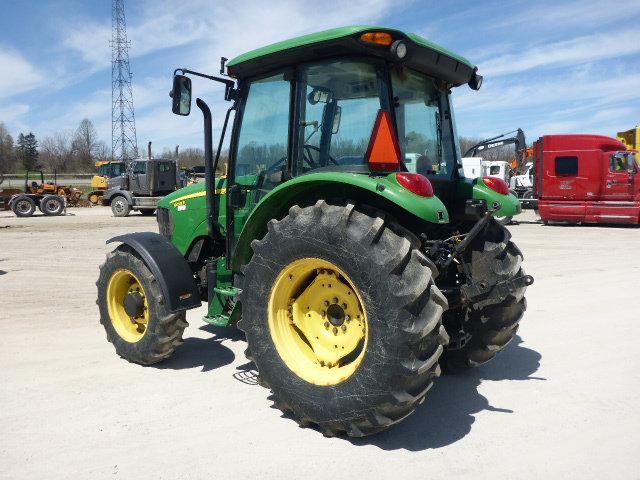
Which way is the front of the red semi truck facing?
to the viewer's right

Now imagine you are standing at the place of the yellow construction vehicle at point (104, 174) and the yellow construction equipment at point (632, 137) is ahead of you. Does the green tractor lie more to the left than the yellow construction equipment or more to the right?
right

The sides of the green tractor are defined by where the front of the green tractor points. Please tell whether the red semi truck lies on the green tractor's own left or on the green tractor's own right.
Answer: on the green tractor's own right

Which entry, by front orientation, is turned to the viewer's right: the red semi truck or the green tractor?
the red semi truck

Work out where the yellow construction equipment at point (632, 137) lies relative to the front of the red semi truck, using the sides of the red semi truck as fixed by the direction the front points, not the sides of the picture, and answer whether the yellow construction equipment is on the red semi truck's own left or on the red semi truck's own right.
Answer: on the red semi truck's own left
